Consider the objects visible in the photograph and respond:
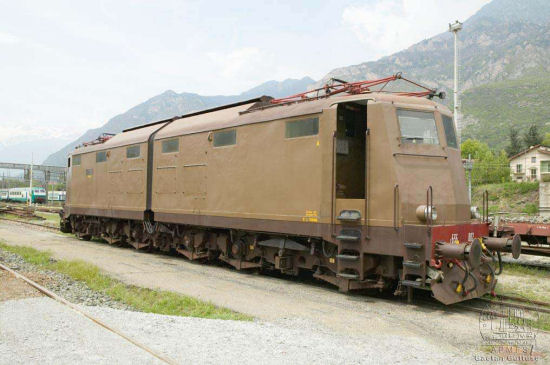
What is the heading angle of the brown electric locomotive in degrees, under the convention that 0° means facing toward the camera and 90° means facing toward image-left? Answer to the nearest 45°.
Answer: approximately 315°

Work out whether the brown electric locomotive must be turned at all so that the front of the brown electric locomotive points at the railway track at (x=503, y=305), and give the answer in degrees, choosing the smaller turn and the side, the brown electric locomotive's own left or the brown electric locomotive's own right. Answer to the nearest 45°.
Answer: approximately 45° to the brown electric locomotive's own left
